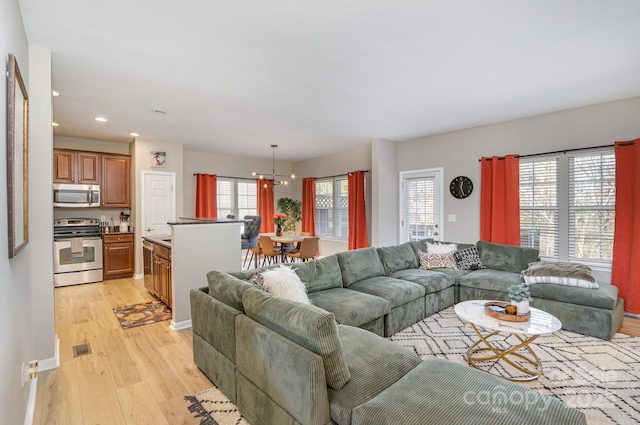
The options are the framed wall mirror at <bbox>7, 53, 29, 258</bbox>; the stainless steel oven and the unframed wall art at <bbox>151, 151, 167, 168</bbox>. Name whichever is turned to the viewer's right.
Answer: the framed wall mirror at <bbox>7, 53, 29, 258</bbox>

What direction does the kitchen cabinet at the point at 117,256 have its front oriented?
toward the camera

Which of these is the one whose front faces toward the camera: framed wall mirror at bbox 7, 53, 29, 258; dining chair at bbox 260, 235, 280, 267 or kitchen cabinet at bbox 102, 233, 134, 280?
the kitchen cabinet

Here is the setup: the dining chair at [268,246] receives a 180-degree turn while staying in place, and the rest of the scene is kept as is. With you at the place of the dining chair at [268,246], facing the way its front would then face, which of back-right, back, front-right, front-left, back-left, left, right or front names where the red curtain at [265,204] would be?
back-right

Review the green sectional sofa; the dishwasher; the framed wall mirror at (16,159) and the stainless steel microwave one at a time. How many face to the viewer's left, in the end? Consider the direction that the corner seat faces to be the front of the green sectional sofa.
1

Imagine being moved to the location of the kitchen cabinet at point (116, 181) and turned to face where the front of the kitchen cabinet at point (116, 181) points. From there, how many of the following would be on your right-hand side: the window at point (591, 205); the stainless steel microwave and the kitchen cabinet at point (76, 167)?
2

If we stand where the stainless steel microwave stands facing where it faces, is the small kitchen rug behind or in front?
in front

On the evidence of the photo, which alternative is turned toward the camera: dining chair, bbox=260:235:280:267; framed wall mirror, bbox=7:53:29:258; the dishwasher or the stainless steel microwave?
the stainless steel microwave

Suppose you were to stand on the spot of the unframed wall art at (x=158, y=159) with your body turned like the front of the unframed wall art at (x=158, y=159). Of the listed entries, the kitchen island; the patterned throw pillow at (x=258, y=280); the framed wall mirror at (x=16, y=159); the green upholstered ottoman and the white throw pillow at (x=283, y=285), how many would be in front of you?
5

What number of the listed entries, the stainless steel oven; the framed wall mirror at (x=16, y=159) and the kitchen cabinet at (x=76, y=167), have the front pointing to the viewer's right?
1

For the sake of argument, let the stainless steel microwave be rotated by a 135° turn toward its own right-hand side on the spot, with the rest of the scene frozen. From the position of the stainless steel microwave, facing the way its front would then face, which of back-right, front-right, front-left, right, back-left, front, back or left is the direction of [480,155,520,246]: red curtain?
back

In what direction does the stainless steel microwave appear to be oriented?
toward the camera

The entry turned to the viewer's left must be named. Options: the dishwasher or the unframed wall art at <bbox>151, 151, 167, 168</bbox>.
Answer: the dishwasher

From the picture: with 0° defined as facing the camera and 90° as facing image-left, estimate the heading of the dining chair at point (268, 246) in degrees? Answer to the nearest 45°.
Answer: approximately 225°

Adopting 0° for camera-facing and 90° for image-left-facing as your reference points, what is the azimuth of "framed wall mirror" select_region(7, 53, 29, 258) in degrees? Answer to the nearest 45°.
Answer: approximately 270°

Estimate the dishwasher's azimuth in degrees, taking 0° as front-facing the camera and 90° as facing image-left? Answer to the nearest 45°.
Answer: approximately 90°
